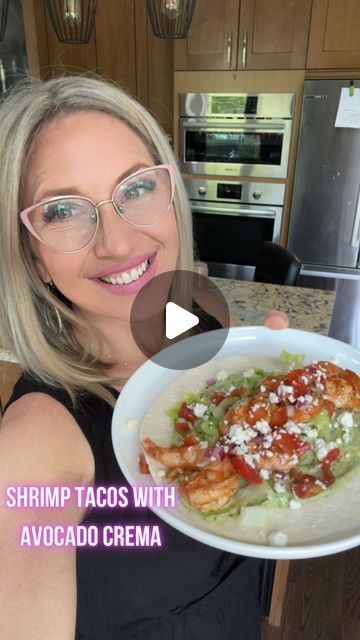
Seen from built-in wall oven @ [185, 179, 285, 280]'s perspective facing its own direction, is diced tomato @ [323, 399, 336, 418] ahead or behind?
ahead

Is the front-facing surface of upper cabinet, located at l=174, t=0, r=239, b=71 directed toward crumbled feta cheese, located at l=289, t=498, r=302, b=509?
yes

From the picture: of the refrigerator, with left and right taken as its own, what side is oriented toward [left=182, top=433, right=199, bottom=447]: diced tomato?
front

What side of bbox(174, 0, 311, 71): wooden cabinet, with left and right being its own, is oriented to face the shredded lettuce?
front

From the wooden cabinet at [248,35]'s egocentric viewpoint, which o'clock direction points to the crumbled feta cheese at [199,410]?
The crumbled feta cheese is roughly at 12 o'clock from the wooden cabinet.

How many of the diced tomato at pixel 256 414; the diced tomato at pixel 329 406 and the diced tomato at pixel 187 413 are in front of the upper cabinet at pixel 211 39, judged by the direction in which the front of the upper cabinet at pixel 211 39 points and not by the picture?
3

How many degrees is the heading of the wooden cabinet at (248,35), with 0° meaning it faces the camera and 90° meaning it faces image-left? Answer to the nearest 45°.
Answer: approximately 0°

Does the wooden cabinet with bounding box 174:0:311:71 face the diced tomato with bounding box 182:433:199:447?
yes

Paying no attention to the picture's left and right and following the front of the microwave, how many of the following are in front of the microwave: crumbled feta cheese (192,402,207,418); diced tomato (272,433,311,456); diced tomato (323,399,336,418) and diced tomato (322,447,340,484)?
4

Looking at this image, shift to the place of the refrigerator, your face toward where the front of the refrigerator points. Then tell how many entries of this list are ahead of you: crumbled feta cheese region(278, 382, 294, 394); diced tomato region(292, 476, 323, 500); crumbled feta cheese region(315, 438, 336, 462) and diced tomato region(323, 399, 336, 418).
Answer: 4

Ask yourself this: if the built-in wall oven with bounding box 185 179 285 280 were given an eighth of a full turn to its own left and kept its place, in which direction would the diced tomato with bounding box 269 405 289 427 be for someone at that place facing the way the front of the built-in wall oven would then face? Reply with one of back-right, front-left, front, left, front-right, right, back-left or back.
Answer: front-right
